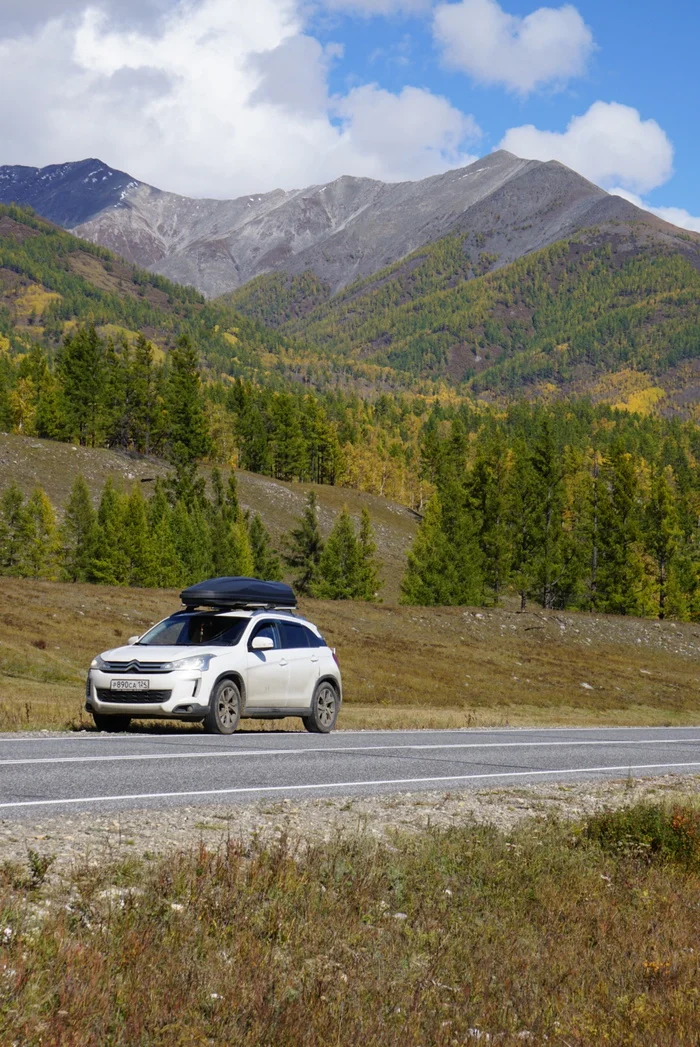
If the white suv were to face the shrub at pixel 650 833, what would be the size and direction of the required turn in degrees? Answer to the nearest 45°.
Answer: approximately 90° to its left

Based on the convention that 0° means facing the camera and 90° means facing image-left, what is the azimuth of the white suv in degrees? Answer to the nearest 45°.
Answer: approximately 45°
